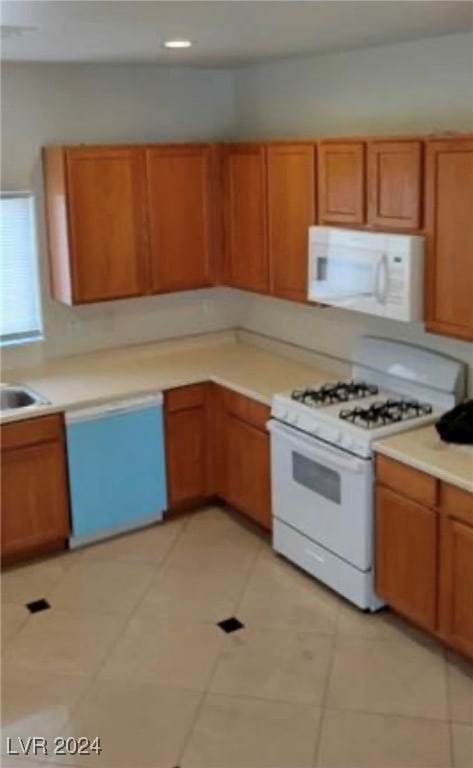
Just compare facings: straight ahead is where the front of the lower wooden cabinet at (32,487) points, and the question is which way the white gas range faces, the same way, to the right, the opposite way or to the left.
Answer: to the right

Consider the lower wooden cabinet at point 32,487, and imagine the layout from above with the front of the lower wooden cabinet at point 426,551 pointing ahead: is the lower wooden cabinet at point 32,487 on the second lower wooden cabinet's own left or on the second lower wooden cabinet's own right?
on the second lower wooden cabinet's own right

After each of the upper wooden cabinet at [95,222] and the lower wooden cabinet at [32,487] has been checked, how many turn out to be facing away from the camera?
0

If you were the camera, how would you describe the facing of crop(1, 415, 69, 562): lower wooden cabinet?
facing the viewer and to the right of the viewer

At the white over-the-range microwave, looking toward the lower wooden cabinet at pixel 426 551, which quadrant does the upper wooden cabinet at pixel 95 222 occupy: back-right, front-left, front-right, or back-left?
back-right

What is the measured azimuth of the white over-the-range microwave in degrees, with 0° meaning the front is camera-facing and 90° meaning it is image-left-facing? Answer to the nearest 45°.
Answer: approximately 45°
